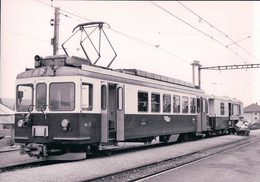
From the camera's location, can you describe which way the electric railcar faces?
facing the viewer and to the left of the viewer

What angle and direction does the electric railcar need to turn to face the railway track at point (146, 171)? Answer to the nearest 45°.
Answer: approximately 90° to its left
